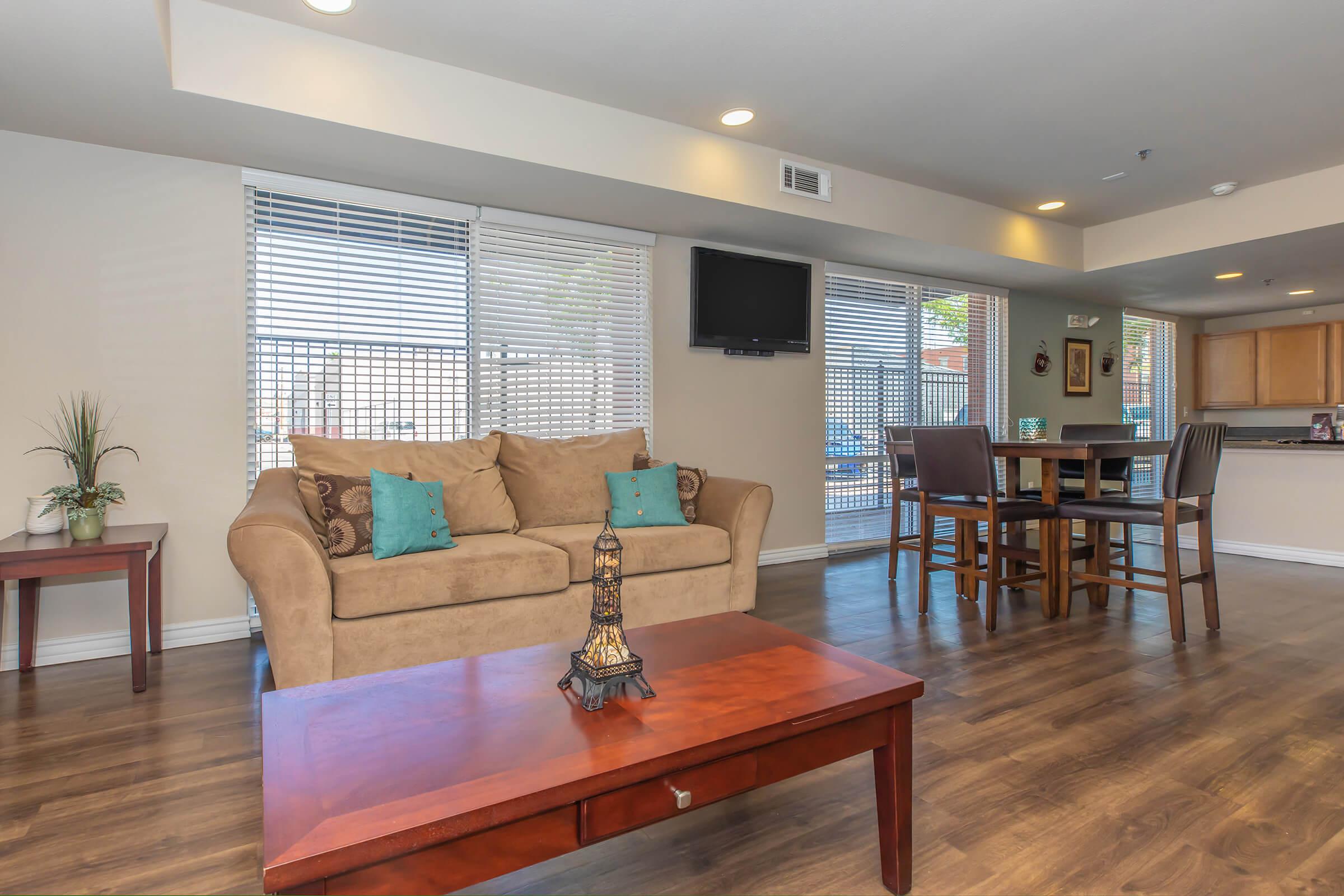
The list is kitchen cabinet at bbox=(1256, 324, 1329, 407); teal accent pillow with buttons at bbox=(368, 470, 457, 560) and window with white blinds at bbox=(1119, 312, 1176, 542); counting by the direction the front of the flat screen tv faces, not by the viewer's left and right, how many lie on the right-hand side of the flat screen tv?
1

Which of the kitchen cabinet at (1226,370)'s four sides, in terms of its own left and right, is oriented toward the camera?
front

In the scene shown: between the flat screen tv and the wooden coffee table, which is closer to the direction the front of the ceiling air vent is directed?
the wooden coffee table

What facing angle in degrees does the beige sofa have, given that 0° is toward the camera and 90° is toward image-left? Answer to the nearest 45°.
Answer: approximately 315°

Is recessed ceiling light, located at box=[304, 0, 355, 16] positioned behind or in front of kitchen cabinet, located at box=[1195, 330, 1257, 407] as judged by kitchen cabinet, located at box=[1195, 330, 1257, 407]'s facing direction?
in front

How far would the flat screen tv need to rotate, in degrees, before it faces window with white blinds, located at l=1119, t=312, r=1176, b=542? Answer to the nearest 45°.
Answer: approximately 90° to its left

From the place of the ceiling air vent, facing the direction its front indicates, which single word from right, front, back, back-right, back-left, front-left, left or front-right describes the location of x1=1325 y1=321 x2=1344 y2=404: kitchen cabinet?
left

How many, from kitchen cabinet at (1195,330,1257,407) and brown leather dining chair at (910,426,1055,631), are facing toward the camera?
1

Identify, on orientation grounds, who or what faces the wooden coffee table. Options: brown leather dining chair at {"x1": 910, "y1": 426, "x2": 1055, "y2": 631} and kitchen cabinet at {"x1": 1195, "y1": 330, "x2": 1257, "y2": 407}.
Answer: the kitchen cabinet

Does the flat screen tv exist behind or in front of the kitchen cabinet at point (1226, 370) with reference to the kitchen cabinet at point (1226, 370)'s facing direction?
in front

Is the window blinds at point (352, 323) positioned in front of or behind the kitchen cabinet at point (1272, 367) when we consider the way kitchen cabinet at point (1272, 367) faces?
in front

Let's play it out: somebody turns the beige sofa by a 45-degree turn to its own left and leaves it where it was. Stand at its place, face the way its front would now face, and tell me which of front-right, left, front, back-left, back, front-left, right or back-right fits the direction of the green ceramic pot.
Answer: back

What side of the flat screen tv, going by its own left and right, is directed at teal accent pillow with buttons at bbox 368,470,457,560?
right
